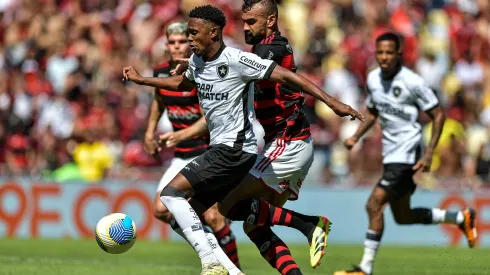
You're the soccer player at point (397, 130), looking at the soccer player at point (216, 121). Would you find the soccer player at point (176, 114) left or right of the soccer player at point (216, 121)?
right

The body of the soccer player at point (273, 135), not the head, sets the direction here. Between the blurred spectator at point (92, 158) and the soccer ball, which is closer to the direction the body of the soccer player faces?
the soccer ball

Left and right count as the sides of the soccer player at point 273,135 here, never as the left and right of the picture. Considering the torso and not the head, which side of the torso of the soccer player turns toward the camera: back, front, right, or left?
left

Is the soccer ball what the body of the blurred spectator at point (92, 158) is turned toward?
yes

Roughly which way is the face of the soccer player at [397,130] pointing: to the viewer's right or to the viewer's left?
to the viewer's left

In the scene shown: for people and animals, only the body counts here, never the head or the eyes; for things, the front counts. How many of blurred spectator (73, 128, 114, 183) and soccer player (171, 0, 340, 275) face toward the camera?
1

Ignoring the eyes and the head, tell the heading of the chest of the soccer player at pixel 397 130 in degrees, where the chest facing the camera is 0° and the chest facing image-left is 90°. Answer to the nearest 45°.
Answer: approximately 45°

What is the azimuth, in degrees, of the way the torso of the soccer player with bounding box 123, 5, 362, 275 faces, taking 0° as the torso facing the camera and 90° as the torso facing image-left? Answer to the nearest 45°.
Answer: approximately 45°

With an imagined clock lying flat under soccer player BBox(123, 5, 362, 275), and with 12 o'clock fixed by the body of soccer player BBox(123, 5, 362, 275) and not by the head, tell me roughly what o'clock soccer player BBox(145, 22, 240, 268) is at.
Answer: soccer player BBox(145, 22, 240, 268) is roughly at 4 o'clock from soccer player BBox(123, 5, 362, 275).

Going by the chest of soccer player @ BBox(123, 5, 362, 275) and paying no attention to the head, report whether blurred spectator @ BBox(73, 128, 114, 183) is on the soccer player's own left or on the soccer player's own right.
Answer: on the soccer player's own right
